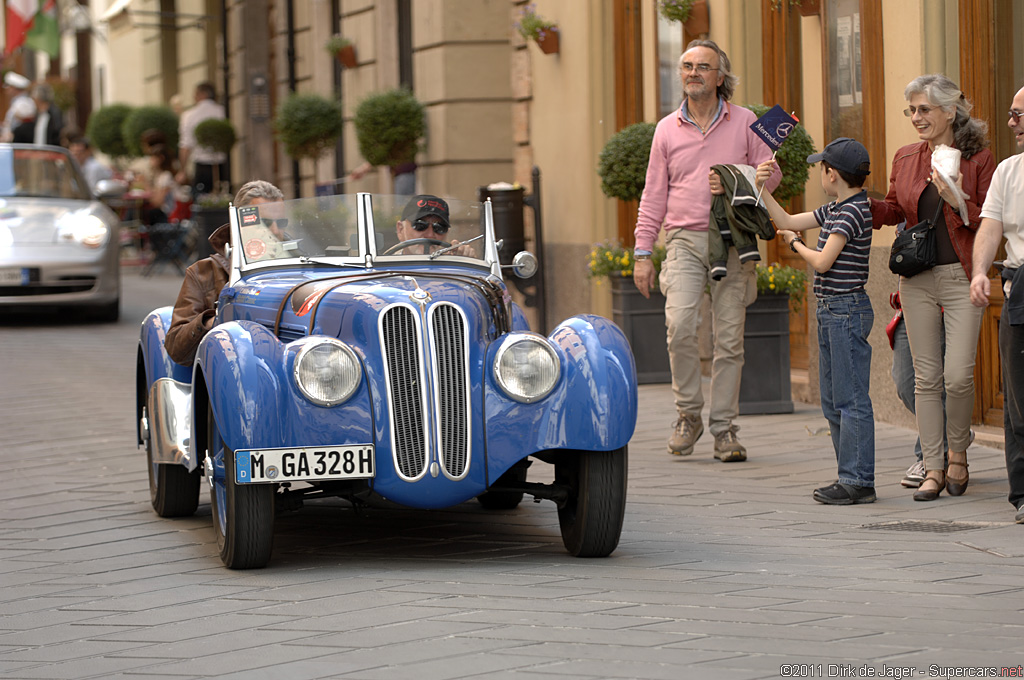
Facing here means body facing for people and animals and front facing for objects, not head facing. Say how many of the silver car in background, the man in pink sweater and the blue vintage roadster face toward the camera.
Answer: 3

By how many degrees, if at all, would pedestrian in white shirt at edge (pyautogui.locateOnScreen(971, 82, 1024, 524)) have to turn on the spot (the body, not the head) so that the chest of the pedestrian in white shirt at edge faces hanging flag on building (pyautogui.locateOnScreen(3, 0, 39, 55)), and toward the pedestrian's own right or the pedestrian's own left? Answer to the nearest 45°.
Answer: approximately 90° to the pedestrian's own right

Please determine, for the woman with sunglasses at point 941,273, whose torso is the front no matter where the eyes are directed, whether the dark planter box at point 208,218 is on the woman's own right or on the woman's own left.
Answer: on the woman's own right

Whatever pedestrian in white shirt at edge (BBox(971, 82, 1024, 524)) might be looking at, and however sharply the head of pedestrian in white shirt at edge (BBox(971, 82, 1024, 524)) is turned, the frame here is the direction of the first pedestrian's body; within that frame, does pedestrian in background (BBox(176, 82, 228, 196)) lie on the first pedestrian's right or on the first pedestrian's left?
on the first pedestrian's right

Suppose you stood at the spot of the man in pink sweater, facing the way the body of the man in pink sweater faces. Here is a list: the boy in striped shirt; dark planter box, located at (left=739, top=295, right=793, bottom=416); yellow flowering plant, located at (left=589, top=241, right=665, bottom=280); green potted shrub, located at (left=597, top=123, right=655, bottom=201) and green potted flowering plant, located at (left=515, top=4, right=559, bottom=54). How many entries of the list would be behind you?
4

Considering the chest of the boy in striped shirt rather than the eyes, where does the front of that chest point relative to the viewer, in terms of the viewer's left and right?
facing to the left of the viewer

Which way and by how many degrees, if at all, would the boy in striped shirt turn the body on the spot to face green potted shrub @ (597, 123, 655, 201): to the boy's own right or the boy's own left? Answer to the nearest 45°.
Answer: approximately 90° to the boy's own right

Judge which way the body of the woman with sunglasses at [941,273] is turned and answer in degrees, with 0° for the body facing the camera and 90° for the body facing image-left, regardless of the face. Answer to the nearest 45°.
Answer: approximately 45°

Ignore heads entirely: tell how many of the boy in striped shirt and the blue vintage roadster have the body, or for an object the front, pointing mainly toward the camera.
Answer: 1

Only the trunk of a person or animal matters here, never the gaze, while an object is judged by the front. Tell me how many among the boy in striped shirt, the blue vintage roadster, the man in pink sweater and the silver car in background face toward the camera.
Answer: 3

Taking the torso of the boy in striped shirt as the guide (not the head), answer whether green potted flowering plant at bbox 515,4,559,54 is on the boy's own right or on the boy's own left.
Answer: on the boy's own right

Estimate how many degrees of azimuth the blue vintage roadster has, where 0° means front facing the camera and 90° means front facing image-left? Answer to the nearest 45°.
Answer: approximately 0°

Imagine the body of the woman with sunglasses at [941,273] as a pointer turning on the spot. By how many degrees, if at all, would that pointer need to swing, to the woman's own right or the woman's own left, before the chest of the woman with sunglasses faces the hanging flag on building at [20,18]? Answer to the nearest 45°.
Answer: approximately 90° to the woman's own right

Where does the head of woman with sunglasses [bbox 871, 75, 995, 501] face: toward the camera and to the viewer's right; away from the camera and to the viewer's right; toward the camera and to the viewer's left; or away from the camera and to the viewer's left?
toward the camera and to the viewer's left

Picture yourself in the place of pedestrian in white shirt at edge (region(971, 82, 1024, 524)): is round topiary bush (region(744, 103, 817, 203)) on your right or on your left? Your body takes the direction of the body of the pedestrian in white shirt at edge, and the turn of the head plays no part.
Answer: on your right
